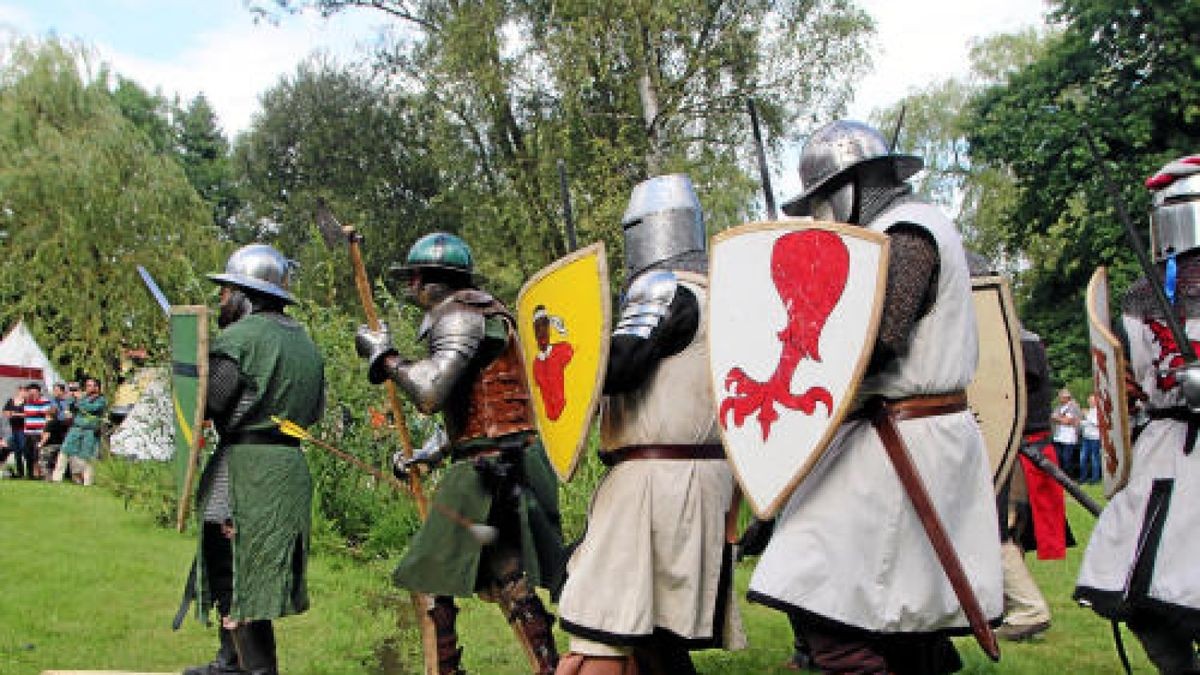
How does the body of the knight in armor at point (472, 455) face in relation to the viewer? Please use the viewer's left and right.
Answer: facing to the left of the viewer

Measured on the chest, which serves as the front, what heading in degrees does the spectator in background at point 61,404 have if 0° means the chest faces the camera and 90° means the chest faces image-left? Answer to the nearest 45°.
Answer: approximately 0°

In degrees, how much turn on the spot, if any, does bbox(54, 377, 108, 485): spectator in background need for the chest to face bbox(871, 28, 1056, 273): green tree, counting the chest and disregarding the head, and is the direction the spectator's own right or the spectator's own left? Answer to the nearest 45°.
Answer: approximately 90° to the spectator's own left

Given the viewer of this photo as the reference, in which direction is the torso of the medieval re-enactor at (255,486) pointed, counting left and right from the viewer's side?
facing away from the viewer and to the left of the viewer

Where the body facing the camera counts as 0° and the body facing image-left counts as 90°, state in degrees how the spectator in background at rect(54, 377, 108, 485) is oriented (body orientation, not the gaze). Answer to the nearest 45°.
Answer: approximately 0°

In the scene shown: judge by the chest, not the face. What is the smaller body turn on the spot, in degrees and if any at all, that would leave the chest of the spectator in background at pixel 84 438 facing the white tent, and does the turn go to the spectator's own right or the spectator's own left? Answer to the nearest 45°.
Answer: approximately 180°

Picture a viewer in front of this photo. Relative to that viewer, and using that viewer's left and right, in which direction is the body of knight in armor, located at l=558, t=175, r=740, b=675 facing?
facing away from the viewer and to the left of the viewer
